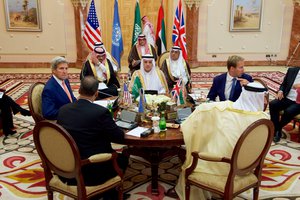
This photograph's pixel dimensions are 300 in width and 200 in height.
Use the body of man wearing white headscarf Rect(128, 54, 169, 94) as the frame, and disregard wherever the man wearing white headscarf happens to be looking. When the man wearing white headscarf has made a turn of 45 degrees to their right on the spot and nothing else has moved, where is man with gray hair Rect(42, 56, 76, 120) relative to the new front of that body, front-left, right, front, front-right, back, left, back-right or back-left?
front

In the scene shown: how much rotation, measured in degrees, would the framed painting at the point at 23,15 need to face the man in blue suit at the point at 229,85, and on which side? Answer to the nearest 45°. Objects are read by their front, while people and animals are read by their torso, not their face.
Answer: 0° — it already faces them

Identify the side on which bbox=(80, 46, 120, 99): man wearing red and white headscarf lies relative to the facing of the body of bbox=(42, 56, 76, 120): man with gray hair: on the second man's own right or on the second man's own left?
on the second man's own left

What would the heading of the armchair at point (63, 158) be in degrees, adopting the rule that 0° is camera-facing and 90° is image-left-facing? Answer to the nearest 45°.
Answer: approximately 225°

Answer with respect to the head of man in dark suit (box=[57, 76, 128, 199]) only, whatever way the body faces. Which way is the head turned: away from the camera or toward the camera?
away from the camera

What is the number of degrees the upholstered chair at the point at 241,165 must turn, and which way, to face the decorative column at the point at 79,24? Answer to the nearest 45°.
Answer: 0° — it already faces it

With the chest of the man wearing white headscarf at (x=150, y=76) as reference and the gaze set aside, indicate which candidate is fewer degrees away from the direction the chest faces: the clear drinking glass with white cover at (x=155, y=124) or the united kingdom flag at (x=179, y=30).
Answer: the clear drinking glass with white cover

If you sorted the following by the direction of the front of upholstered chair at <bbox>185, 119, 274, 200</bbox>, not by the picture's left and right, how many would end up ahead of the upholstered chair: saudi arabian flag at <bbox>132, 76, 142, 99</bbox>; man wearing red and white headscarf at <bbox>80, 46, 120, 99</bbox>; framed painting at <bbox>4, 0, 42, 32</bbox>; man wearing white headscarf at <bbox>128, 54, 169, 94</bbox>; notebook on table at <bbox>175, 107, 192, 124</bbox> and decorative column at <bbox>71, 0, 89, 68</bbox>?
6

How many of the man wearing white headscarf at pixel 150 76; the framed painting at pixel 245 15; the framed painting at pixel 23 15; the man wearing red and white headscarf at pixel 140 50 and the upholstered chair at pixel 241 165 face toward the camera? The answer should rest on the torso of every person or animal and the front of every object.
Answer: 4

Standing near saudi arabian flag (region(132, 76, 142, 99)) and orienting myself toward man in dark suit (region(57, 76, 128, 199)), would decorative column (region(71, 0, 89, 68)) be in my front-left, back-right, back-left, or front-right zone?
back-right

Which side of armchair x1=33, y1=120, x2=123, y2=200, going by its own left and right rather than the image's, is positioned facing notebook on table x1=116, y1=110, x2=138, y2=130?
front

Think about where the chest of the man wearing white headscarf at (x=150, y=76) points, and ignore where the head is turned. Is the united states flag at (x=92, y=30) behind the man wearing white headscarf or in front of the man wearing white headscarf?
behind
